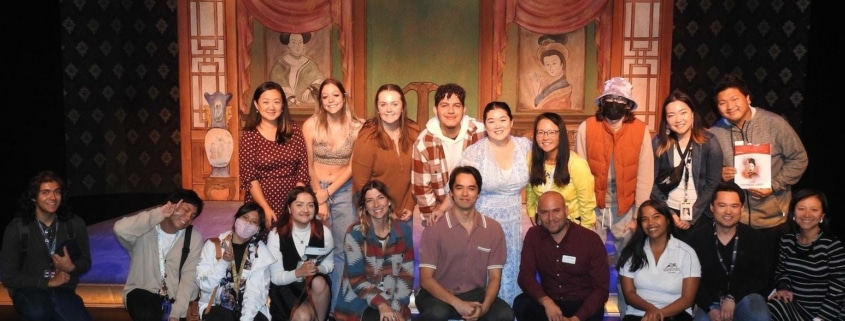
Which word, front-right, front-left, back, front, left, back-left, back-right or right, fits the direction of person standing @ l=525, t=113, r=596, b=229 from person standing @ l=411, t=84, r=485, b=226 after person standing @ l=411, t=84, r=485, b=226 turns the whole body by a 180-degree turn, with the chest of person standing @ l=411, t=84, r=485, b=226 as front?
right

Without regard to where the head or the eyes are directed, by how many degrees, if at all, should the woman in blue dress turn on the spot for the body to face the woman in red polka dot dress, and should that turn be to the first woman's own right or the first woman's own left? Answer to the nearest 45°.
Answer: approximately 90° to the first woman's own right

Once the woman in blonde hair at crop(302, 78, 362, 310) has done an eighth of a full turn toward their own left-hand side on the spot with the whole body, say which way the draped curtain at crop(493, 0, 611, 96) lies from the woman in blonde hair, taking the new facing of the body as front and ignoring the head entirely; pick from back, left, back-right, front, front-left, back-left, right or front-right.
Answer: left

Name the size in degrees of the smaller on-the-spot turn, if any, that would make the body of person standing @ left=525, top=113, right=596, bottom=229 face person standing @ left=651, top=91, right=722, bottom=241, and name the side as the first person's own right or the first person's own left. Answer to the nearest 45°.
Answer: approximately 135° to the first person's own left

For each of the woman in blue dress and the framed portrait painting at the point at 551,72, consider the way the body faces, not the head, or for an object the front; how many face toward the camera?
2

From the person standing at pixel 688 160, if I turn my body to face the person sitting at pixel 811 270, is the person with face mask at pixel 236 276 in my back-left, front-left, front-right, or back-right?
back-right

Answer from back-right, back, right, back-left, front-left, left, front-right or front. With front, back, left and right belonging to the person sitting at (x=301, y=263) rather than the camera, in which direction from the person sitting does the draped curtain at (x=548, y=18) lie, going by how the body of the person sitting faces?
back-left

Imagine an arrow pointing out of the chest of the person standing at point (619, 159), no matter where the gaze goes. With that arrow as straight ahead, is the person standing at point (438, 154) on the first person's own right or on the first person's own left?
on the first person's own right

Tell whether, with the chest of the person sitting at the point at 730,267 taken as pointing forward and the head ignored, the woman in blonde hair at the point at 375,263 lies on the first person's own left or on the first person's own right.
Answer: on the first person's own right
